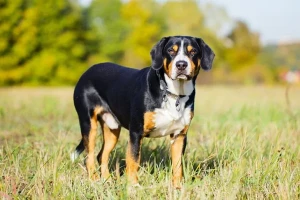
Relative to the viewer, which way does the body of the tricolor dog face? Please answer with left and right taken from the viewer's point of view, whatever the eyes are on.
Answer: facing the viewer and to the right of the viewer
